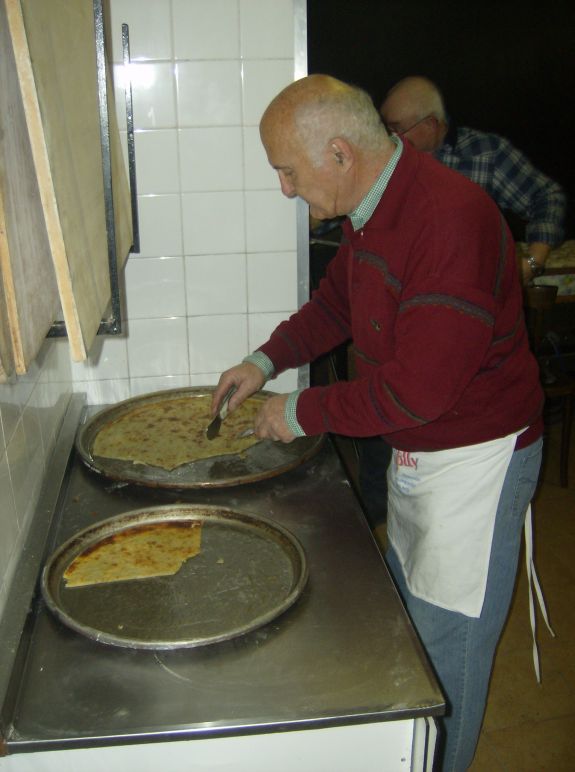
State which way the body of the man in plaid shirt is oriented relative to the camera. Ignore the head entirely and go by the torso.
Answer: to the viewer's left

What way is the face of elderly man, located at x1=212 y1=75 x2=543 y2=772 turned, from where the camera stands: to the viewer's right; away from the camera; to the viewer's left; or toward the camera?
to the viewer's left

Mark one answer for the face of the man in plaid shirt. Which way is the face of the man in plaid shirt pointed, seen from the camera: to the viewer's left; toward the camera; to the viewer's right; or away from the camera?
to the viewer's left

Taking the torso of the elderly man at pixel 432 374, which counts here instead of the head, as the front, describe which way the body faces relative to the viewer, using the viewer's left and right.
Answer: facing to the left of the viewer

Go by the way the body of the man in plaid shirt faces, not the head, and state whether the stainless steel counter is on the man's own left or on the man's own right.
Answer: on the man's own left

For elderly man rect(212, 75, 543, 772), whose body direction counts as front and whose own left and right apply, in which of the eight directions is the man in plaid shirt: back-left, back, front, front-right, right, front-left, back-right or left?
right
